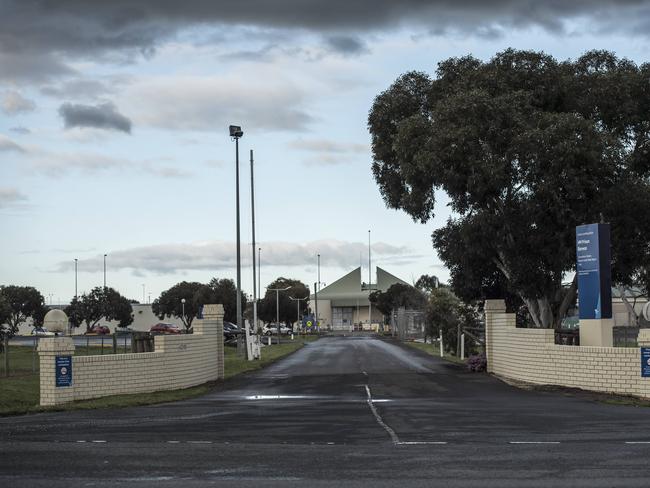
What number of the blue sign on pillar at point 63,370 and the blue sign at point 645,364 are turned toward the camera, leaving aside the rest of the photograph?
2

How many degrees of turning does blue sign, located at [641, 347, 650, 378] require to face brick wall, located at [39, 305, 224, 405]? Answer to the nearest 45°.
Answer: approximately 90° to its right

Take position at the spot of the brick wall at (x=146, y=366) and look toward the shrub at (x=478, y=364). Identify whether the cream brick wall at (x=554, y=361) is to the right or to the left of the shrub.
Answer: right

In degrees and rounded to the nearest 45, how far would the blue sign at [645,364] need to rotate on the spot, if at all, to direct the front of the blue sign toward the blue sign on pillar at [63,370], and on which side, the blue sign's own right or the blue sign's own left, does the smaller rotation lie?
approximately 90° to the blue sign's own right

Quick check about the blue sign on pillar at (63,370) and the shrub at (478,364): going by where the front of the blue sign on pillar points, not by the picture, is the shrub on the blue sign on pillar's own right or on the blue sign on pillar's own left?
on the blue sign on pillar's own left

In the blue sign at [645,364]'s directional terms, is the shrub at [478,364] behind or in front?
behind

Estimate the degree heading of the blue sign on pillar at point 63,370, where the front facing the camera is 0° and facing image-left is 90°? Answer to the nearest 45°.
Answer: approximately 0°

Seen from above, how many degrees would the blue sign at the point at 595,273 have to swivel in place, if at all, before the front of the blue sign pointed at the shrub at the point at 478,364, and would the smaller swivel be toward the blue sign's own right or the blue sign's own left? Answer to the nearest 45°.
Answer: approximately 90° to the blue sign's own right

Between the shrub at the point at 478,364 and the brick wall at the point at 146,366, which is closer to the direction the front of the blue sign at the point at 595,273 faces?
the brick wall

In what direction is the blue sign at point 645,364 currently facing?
toward the camera

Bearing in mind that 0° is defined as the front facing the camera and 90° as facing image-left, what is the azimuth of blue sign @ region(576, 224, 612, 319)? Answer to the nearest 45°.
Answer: approximately 45°

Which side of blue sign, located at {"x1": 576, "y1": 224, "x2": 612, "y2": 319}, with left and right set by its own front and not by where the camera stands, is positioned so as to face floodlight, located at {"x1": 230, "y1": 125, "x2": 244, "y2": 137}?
right
